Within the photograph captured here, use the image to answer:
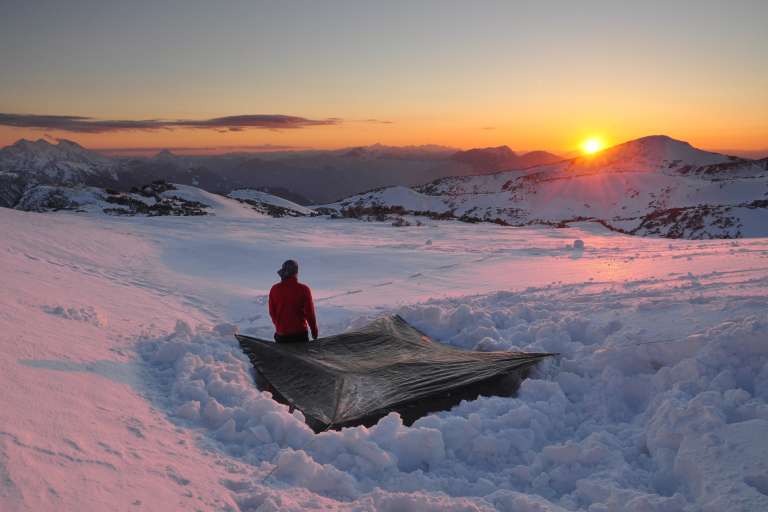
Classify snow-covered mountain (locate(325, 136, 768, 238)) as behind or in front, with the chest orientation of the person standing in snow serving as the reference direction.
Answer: in front

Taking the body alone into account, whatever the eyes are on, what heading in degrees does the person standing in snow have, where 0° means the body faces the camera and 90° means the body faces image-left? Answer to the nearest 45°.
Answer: approximately 180°
